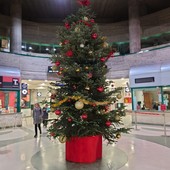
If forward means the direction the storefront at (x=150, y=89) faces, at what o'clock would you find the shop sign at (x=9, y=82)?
The shop sign is roughly at 1 o'clock from the storefront.

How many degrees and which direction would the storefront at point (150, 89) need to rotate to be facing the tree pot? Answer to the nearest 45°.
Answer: approximately 45° to its left

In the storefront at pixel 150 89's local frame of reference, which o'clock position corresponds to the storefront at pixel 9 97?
the storefront at pixel 9 97 is roughly at 1 o'clock from the storefront at pixel 150 89.

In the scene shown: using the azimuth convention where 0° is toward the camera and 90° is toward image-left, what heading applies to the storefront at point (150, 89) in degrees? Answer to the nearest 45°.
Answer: approximately 45°

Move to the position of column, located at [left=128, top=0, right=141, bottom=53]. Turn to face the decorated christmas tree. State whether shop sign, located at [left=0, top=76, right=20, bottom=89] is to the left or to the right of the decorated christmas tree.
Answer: right
